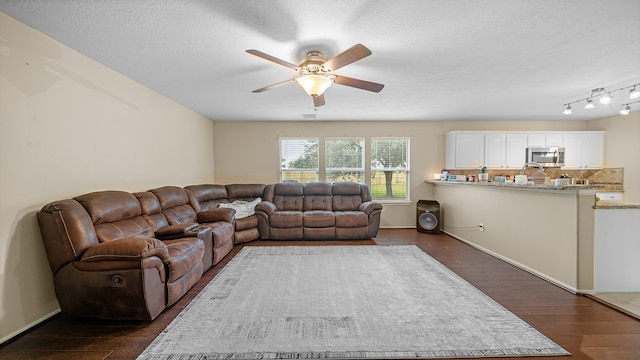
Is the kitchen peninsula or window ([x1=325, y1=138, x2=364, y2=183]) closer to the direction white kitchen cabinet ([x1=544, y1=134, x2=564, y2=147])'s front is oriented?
the kitchen peninsula

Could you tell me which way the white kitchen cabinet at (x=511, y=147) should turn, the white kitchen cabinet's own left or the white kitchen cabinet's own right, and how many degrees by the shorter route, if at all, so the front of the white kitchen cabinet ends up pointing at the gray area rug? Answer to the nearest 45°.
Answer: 0° — it already faces it

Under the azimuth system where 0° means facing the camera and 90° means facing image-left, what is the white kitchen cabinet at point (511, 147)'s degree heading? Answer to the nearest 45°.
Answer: approximately 0°

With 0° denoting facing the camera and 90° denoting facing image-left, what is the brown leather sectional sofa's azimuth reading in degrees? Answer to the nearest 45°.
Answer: approximately 315°

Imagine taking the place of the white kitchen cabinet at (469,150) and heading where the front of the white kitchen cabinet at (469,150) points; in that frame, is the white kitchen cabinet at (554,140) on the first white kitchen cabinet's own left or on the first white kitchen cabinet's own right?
on the first white kitchen cabinet's own left

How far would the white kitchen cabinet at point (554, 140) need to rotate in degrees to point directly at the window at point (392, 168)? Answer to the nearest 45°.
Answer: approximately 45° to its right

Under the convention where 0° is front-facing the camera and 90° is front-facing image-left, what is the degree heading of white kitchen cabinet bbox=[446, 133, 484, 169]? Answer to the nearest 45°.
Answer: approximately 0°
